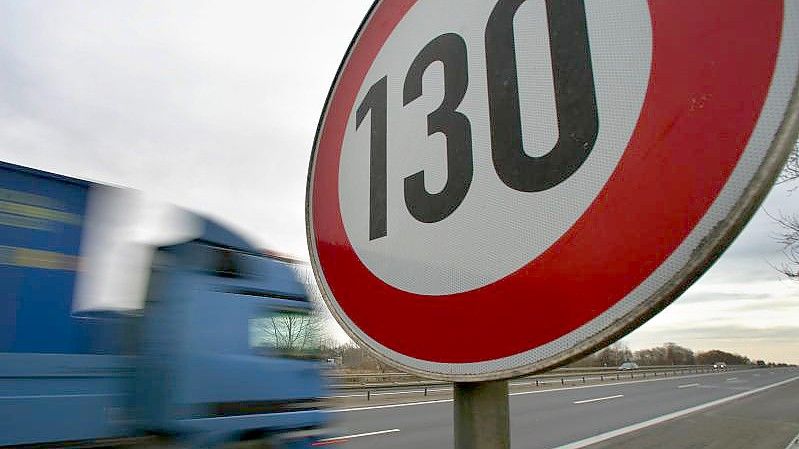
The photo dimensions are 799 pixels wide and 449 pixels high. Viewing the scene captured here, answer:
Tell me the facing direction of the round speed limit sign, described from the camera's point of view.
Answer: facing the viewer and to the left of the viewer

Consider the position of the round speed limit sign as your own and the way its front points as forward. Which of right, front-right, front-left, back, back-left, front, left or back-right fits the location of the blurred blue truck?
right

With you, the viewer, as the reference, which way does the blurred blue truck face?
facing away from the viewer and to the right of the viewer

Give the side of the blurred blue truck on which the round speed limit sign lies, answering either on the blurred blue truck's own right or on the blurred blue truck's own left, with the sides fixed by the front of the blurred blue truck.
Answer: on the blurred blue truck's own right
